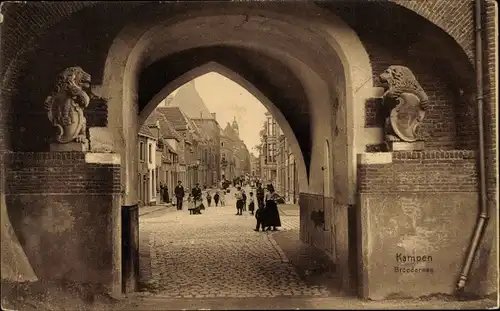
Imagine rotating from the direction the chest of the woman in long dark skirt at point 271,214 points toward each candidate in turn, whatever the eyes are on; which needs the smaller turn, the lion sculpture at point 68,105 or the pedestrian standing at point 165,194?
the lion sculpture

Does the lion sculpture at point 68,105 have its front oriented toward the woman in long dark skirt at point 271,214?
no

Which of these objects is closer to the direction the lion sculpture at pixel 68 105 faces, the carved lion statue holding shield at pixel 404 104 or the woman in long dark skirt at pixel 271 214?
the carved lion statue holding shield

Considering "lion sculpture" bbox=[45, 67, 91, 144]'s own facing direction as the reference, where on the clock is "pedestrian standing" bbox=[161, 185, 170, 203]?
The pedestrian standing is roughly at 8 o'clock from the lion sculpture.

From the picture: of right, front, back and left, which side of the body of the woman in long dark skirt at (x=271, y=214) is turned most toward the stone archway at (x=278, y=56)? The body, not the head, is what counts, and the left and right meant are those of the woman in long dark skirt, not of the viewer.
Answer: front

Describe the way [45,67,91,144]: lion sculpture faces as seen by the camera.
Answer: facing the viewer and to the right of the viewer

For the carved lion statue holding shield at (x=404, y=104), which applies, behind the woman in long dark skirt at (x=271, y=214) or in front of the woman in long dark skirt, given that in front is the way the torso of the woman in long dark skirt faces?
in front

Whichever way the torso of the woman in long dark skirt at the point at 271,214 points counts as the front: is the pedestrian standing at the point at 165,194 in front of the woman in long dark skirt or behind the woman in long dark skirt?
behind

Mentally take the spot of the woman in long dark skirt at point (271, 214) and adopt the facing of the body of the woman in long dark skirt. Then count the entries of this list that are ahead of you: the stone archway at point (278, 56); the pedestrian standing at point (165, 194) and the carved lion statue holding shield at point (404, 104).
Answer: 2

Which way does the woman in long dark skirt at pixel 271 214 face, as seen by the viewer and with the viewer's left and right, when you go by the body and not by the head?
facing the viewer

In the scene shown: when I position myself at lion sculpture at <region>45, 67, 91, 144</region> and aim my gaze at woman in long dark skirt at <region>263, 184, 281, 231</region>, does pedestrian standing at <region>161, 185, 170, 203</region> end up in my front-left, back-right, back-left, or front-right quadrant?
front-left

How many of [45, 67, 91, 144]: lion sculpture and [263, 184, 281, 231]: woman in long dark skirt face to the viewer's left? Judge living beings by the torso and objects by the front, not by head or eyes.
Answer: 0

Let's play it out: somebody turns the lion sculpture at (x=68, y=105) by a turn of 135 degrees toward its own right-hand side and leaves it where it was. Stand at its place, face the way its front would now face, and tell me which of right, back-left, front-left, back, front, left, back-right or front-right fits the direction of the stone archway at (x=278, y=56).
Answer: back
